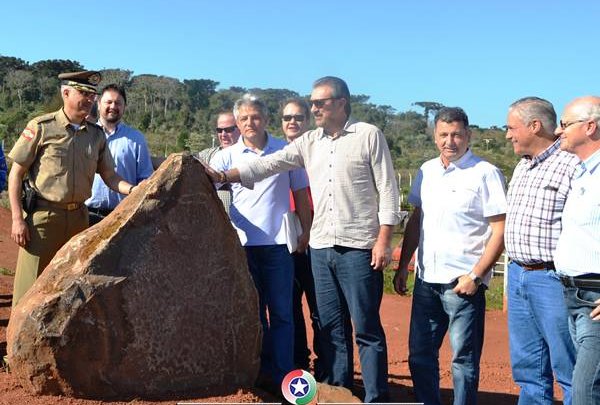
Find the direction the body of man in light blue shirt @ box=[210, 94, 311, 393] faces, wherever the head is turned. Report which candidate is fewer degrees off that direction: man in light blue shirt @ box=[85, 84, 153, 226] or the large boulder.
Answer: the large boulder

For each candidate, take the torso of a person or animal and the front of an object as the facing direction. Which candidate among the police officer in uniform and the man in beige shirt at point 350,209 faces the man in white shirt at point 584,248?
the police officer in uniform

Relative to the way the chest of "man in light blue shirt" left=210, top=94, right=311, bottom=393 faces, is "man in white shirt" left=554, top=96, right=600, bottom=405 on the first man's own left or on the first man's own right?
on the first man's own left

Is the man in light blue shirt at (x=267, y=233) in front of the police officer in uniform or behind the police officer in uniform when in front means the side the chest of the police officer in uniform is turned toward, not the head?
in front

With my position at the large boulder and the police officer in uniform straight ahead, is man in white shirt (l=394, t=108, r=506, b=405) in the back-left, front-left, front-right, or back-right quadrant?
back-right

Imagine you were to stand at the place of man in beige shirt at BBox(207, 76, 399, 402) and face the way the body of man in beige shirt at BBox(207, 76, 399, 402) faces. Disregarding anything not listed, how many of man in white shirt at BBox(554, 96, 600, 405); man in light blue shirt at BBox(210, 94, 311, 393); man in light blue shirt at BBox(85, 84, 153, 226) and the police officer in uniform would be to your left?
1

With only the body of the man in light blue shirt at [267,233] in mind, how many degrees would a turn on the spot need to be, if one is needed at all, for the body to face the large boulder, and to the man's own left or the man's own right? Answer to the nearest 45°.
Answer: approximately 45° to the man's own right

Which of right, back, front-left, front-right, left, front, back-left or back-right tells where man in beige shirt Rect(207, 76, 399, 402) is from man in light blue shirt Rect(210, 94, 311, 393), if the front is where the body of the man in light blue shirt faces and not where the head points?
front-left

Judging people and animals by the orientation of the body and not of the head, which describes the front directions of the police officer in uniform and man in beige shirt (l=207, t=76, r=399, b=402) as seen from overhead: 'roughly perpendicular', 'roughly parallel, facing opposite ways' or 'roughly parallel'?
roughly perpendicular

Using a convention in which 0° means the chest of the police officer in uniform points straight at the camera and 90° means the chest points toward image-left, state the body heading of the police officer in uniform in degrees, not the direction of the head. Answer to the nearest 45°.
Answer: approximately 315°

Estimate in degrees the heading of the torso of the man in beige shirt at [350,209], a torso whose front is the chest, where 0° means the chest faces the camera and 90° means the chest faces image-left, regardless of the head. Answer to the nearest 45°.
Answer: approximately 45°

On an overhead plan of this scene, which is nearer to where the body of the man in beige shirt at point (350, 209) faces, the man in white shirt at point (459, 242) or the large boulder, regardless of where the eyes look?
the large boulder

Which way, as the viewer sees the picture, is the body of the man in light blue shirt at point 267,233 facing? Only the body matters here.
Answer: toward the camera
